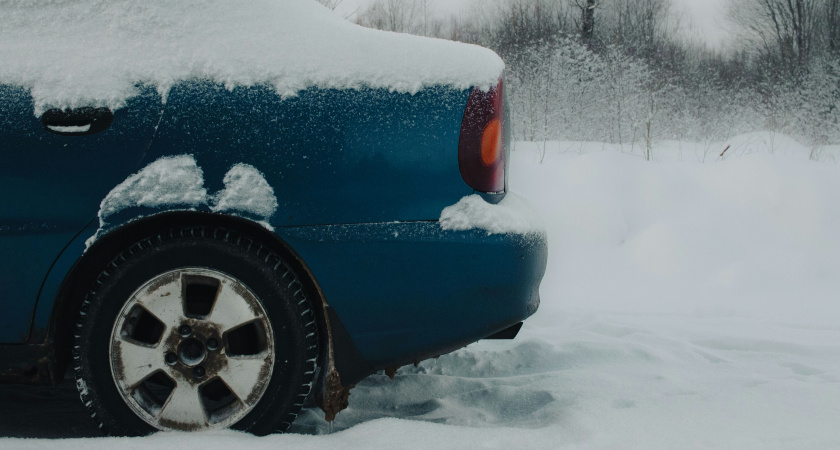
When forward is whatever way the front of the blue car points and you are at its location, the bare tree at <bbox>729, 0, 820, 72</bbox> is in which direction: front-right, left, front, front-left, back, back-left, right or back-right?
back-right

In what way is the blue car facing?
to the viewer's left

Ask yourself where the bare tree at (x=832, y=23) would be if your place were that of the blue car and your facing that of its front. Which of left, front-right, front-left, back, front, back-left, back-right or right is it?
back-right

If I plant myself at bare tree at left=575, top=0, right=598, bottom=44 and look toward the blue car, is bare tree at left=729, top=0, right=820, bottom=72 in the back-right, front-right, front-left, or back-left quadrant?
back-left
